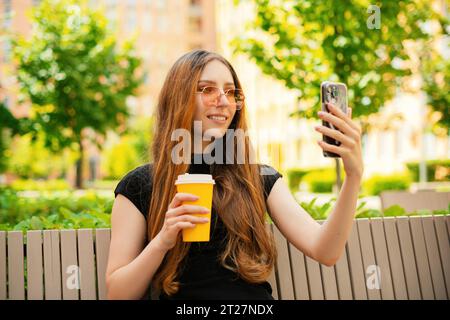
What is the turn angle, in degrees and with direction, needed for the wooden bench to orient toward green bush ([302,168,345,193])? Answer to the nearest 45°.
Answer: approximately 180°

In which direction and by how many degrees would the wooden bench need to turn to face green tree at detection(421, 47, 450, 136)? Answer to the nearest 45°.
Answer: approximately 135° to its left

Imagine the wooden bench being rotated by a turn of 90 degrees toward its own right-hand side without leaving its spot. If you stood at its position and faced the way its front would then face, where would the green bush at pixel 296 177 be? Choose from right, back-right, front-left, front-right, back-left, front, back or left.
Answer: right

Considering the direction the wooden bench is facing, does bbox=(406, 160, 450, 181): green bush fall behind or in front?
behind

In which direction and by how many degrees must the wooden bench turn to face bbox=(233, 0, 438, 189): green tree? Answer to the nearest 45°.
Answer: approximately 180°

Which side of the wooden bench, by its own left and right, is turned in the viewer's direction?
front

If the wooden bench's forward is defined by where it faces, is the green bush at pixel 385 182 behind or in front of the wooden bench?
behind

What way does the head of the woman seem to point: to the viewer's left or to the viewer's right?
to the viewer's right

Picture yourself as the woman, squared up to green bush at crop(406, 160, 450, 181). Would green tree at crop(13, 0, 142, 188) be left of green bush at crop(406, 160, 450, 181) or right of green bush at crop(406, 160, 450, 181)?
left

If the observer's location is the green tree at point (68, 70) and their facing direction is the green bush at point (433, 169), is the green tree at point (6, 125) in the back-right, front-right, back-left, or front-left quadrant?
back-right
